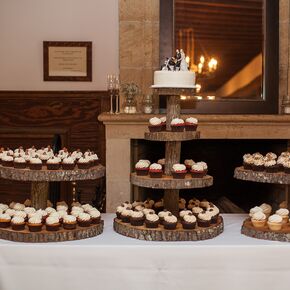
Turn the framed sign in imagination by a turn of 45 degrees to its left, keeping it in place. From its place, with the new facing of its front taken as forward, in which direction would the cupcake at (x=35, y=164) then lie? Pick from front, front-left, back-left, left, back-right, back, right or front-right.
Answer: front-right

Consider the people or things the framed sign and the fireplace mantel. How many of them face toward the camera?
2

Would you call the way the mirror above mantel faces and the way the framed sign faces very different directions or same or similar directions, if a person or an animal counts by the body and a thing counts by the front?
same or similar directions

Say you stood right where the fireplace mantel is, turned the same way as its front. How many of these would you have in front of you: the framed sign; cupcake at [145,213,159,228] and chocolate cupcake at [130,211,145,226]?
2

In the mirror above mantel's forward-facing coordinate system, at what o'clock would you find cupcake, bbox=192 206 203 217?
The cupcake is roughly at 12 o'clock from the mirror above mantel.

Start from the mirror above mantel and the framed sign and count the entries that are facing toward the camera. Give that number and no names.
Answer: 2

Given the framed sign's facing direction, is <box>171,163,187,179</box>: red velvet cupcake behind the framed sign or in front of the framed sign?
in front

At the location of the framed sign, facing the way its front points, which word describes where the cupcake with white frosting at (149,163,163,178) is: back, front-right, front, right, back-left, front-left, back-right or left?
front

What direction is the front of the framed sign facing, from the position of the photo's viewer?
facing the viewer

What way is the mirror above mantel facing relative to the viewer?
toward the camera

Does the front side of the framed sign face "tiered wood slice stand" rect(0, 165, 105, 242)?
yes

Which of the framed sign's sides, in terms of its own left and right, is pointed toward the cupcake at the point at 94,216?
front

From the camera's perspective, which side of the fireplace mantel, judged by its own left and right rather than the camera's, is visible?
front

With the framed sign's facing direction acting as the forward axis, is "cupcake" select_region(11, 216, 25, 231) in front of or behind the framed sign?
in front

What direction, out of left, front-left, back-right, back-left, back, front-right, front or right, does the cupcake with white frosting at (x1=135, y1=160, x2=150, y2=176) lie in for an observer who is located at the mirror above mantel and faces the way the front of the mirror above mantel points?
front

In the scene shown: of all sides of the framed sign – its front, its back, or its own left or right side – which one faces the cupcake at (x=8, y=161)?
front
